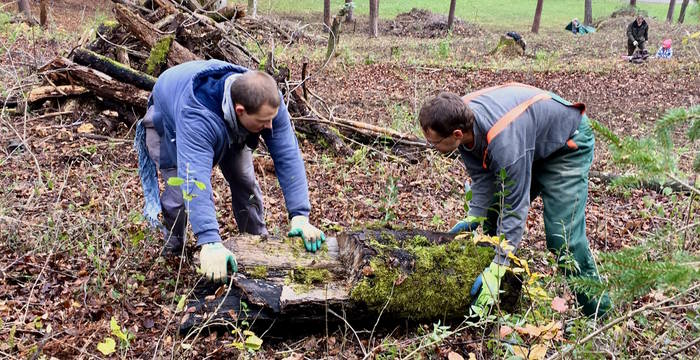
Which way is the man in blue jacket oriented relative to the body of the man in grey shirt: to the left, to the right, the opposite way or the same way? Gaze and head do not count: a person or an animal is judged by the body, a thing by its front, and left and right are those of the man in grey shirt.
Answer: the opposite way

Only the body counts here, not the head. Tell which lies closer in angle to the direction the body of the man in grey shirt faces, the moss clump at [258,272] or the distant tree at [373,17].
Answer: the moss clump

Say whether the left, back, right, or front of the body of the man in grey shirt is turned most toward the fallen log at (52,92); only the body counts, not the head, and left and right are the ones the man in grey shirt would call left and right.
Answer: front

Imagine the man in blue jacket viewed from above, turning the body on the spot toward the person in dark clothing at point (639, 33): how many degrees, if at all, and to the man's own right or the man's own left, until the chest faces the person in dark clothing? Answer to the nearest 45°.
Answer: approximately 90° to the man's own left

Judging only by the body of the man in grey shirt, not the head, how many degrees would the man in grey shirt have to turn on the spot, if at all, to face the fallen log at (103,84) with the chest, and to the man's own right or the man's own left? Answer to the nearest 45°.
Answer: approximately 45° to the man's own right

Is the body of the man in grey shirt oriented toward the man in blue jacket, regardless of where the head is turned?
yes

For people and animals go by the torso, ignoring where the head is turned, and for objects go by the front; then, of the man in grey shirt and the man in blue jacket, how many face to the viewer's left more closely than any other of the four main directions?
1

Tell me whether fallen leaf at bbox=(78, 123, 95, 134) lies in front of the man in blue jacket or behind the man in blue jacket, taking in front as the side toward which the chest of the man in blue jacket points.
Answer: behind

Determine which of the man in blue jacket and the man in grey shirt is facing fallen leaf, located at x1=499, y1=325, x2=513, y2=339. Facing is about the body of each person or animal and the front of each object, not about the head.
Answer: the man in blue jacket

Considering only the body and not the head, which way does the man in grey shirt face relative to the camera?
to the viewer's left
